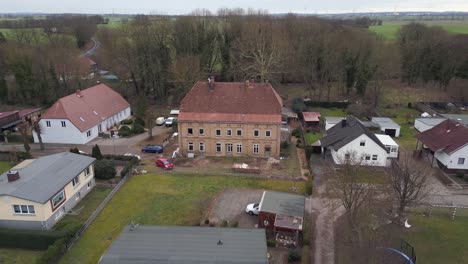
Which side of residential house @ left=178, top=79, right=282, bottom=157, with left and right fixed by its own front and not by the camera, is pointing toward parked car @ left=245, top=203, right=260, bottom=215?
front

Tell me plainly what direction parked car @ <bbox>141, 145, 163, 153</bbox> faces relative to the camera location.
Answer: facing to the left of the viewer

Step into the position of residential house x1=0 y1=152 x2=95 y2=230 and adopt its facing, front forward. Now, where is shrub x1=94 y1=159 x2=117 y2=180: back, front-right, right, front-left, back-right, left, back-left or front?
left

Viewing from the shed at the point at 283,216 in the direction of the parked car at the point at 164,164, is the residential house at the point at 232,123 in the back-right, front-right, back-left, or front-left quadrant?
front-right

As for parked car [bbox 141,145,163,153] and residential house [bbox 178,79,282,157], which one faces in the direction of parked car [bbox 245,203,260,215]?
the residential house

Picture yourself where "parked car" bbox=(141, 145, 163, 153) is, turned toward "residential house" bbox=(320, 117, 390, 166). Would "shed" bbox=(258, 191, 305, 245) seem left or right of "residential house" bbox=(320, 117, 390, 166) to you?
right

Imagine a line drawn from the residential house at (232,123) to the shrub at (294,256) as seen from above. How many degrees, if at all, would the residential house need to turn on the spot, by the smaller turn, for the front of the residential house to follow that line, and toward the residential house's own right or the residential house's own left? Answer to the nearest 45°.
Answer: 0° — it already faces it

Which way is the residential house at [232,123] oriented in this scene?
toward the camera

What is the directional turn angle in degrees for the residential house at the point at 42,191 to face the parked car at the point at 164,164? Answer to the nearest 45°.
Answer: approximately 90° to its left

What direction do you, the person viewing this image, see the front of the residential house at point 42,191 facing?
facing the viewer and to the right of the viewer

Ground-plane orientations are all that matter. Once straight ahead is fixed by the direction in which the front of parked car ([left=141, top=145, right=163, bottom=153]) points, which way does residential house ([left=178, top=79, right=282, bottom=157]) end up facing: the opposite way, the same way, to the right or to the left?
to the left

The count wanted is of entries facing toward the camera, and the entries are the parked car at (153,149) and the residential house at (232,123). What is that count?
1

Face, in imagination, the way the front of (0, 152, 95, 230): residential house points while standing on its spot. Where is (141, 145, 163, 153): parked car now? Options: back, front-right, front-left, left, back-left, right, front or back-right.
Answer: left

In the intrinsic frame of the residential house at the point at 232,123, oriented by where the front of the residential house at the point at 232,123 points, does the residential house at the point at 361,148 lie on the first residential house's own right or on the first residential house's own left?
on the first residential house's own left

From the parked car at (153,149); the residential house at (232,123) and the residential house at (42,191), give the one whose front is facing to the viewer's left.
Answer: the parked car
